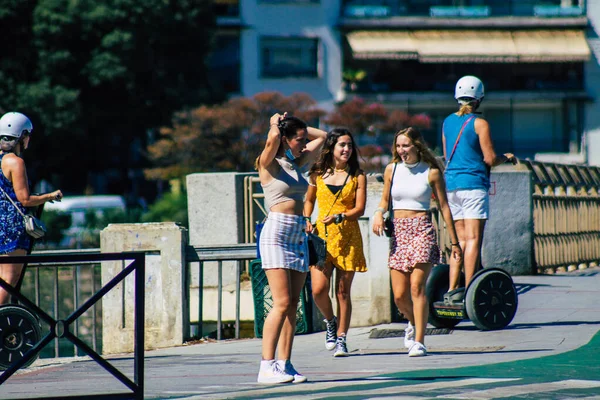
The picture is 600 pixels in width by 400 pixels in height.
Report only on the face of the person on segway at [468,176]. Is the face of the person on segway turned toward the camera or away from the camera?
away from the camera

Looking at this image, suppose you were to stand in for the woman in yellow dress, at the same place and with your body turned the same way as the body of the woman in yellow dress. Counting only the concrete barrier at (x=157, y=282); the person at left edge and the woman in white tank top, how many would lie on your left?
1

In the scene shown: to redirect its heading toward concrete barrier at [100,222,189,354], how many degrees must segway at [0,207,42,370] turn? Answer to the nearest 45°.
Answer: approximately 45° to its left

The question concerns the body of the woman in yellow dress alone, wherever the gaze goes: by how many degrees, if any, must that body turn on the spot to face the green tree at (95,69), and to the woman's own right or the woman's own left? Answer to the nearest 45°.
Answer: approximately 180°

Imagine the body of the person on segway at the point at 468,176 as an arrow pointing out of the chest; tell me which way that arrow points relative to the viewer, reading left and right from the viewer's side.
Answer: facing away from the viewer and to the right of the viewer

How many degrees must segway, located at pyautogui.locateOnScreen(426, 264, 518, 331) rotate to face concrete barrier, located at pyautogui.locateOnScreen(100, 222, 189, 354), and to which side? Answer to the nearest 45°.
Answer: approximately 135° to its left

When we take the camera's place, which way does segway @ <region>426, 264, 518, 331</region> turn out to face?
facing away from the viewer and to the right of the viewer

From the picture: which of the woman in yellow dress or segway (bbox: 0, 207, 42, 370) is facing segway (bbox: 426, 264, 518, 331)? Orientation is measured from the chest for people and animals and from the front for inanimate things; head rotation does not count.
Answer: segway (bbox: 0, 207, 42, 370)

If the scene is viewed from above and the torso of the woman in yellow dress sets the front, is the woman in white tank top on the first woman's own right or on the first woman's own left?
on the first woman's own left

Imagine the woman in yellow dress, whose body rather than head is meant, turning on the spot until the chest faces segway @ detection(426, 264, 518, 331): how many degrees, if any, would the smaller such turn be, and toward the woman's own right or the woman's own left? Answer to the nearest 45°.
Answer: approximately 135° to the woman's own left

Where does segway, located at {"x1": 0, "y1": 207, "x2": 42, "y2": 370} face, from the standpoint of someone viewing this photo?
facing to the right of the viewer

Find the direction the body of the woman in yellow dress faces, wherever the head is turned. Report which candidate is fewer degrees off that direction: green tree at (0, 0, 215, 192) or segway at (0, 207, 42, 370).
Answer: the segway
